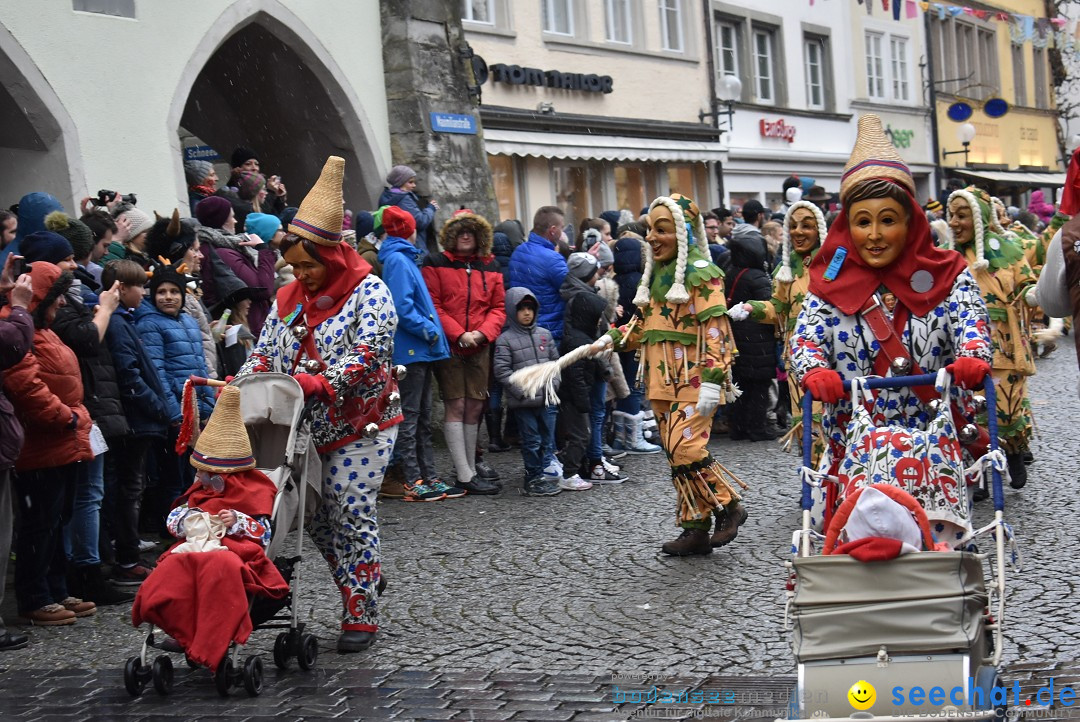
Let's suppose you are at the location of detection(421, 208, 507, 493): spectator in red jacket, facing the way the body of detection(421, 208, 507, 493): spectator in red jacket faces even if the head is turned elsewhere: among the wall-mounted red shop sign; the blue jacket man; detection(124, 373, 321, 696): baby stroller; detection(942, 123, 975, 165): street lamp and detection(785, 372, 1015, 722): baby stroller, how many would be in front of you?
2

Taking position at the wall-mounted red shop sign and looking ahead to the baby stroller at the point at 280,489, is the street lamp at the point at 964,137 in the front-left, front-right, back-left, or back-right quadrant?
back-left

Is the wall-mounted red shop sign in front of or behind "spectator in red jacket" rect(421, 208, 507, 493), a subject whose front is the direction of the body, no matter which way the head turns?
behind

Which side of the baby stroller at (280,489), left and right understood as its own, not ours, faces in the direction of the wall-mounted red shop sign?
back

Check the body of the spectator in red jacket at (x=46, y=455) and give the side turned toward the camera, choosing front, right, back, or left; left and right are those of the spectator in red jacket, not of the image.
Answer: right

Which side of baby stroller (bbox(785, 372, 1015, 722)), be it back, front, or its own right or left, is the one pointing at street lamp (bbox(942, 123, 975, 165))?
back

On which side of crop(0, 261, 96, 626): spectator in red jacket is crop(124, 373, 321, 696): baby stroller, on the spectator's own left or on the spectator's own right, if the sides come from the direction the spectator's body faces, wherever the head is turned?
on the spectator's own right

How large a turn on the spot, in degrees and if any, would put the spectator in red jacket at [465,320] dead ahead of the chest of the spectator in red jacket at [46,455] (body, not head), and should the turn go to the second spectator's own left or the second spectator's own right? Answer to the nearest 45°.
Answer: approximately 45° to the second spectator's own left

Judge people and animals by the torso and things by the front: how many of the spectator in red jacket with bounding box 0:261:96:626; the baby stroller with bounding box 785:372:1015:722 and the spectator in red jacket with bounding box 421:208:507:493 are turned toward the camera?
2

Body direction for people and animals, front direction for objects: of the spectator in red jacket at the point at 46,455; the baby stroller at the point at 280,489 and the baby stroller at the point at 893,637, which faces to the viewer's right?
the spectator in red jacket

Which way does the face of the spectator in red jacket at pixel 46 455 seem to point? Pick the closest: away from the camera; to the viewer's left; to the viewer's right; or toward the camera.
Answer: to the viewer's right

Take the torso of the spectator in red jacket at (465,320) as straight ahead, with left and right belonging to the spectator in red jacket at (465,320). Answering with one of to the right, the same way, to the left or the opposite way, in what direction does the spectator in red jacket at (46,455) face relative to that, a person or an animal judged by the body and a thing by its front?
to the left
